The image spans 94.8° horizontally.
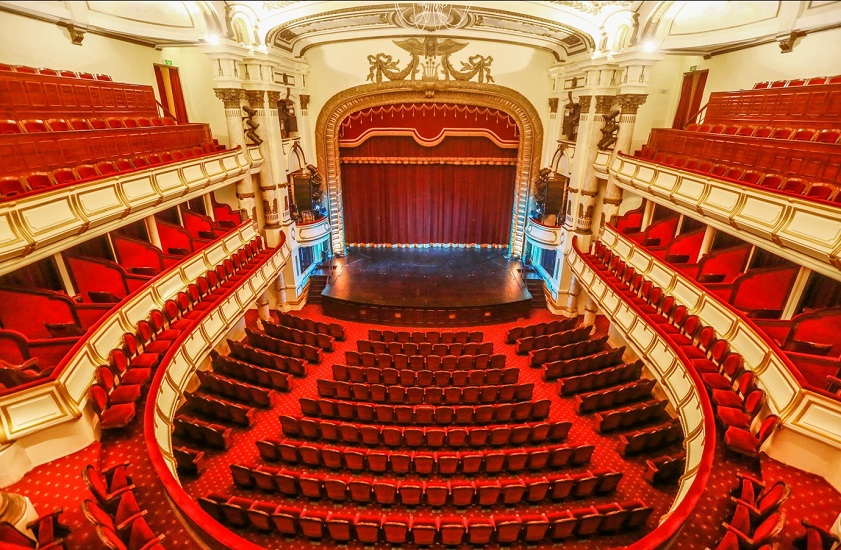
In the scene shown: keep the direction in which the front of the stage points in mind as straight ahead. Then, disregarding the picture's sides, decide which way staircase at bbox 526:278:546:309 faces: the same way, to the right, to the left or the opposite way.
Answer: the same way

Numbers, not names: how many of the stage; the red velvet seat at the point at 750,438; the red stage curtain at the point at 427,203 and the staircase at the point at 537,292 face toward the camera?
3

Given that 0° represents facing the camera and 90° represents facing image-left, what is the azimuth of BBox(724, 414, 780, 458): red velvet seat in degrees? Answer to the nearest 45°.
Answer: approximately 90°

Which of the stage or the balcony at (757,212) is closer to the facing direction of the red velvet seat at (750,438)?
the stage

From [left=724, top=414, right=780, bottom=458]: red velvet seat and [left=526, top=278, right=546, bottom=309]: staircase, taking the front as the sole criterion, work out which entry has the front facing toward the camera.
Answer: the staircase

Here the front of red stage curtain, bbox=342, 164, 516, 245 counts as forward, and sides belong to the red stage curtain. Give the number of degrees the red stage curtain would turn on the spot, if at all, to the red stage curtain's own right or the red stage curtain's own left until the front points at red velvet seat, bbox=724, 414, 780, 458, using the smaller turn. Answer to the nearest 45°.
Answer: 0° — it already faces it

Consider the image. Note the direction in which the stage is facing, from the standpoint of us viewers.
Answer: facing the viewer

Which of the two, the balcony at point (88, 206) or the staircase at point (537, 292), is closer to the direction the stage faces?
the balcony

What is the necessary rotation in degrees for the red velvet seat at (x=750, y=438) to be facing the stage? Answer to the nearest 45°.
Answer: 0° — it already faces it

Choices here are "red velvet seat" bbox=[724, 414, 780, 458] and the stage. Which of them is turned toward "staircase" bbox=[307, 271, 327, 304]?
the red velvet seat

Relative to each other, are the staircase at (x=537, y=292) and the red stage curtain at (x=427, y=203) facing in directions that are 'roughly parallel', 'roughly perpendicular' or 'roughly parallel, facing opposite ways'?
roughly parallel

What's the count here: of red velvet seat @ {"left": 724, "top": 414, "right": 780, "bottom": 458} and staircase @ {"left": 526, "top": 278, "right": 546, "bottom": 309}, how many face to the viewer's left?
1

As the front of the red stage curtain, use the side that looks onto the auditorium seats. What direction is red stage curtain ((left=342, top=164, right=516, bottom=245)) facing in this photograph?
toward the camera
